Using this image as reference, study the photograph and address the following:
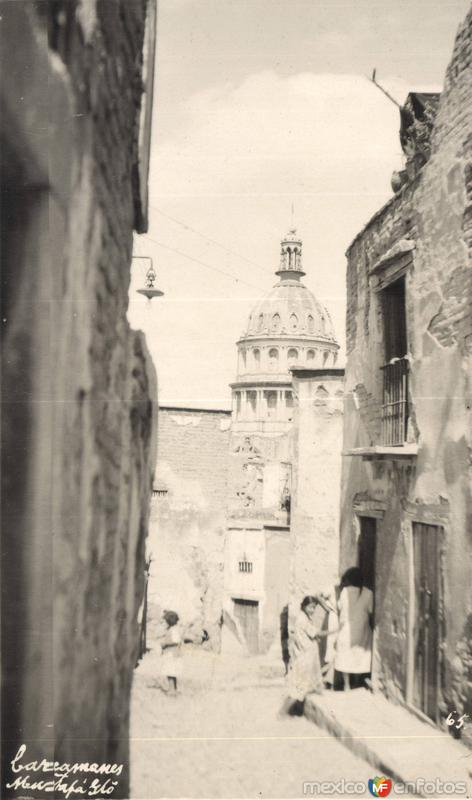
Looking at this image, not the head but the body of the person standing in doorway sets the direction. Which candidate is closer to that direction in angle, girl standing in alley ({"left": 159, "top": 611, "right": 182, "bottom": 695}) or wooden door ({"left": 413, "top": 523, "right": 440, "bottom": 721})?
the girl standing in alley

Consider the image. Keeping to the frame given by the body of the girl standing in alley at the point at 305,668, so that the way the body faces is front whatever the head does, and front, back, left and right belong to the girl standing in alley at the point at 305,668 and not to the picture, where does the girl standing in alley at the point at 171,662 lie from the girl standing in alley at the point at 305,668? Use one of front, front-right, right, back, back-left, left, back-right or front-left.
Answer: back-left

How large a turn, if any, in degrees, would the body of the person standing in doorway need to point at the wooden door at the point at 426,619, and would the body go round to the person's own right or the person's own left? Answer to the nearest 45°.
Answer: approximately 135° to the person's own right

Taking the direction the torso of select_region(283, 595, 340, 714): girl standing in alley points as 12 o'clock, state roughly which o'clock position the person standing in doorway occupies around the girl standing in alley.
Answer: The person standing in doorway is roughly at 11 o'clock from the girl standing in alley.

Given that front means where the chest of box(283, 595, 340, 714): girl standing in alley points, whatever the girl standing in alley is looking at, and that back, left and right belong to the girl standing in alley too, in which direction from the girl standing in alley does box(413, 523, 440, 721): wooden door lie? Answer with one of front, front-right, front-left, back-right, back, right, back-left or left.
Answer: front-right

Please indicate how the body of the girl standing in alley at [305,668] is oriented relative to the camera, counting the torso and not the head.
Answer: to the viewer's right

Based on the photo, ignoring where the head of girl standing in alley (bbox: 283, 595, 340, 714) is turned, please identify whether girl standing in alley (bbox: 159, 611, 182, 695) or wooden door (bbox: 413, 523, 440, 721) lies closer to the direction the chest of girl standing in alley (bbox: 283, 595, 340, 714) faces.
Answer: the wooden door
